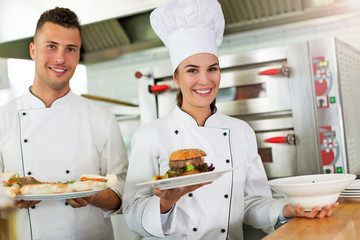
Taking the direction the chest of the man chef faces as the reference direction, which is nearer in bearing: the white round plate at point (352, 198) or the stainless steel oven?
the white round plate

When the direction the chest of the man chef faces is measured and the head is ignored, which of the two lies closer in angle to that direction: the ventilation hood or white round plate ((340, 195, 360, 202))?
the white round plate

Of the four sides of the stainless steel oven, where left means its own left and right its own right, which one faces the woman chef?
front

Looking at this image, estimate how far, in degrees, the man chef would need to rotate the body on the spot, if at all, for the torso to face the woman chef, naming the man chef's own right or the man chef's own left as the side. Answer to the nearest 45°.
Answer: approximately 45° to the man chef's own left

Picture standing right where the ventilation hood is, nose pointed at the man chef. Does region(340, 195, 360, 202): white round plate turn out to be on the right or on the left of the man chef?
left

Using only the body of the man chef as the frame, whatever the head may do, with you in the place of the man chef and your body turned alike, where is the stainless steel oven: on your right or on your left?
on your left

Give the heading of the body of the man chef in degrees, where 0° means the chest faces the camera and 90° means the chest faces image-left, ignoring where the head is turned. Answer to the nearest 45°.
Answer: approximately 0°

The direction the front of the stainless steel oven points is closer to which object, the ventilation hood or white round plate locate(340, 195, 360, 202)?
the white round plate

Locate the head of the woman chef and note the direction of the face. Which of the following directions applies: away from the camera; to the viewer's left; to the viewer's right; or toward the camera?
toward the camera

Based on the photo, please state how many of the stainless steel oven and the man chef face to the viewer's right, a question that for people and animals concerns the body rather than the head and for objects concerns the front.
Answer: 0

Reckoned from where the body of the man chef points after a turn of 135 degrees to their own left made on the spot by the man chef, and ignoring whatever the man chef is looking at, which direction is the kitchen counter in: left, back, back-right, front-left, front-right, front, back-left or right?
right

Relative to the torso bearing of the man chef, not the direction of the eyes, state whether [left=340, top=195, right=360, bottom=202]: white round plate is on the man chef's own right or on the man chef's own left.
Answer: on the man chef's own left
